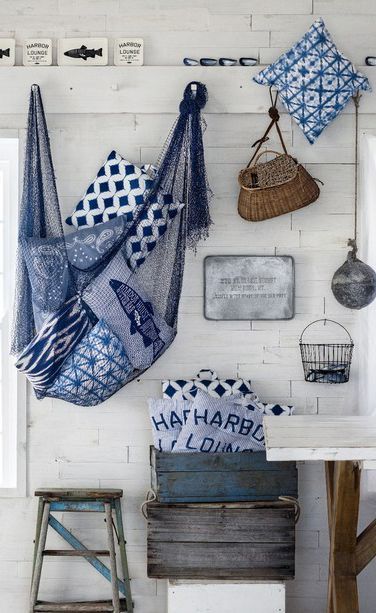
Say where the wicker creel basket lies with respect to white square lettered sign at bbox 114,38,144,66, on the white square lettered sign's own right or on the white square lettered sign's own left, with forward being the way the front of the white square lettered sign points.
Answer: on the white square lettered sign's own left

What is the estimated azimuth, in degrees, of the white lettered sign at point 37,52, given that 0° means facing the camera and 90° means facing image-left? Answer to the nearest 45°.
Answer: approximately 0°

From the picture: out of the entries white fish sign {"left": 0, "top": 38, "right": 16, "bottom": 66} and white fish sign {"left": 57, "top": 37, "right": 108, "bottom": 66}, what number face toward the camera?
2

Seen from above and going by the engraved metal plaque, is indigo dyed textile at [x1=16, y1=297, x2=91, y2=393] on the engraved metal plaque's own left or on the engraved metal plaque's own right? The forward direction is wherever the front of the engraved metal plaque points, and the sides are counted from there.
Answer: on the engraved metal plaque's own right
